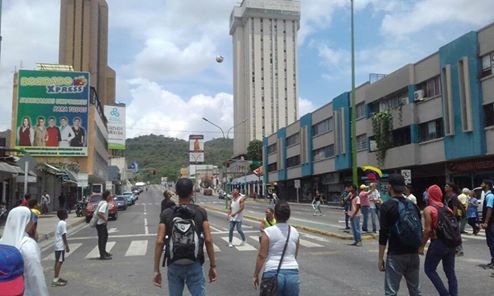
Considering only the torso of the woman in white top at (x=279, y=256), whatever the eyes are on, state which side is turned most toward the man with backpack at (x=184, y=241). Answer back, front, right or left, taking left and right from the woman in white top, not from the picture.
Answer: left

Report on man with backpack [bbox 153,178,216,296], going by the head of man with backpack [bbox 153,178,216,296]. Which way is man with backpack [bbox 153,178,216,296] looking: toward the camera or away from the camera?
away from the camera

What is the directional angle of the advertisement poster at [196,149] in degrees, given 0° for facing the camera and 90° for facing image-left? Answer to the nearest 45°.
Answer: approximately 0°

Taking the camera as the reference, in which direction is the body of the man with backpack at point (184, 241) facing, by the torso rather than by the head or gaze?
away from the camera

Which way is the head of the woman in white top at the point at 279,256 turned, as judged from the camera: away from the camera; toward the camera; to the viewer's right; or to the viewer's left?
away from the camera

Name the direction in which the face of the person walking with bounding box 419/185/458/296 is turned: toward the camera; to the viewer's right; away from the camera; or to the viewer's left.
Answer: away from the camera

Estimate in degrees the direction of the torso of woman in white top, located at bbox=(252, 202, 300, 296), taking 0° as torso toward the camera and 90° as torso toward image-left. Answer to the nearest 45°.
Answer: approximately 180°

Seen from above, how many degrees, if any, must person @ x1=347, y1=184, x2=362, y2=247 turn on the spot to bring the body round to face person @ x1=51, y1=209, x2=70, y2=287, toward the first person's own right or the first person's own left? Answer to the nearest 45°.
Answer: approximately 45° to the first person's own left

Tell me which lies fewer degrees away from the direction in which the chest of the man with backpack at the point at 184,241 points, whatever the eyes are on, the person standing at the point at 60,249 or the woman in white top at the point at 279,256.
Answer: the person standing
